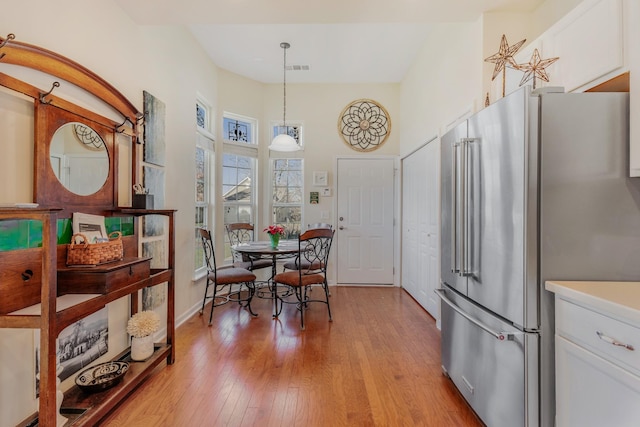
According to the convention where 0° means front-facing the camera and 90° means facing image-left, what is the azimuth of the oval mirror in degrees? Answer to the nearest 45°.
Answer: approximately 315°

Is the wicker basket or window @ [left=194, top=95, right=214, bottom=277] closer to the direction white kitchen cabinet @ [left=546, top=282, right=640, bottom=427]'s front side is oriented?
the wicker basket

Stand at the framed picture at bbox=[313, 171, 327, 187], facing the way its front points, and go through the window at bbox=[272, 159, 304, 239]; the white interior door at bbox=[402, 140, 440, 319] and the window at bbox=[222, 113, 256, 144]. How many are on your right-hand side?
2

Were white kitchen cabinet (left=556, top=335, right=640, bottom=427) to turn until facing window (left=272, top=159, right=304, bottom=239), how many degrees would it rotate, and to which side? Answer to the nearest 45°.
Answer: approximately 90° to its right

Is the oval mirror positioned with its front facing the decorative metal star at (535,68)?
yes

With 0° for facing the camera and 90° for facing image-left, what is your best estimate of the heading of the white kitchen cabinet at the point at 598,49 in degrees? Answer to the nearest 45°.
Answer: approximately 45°

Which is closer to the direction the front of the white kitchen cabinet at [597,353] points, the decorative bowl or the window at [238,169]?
the decorative bowl

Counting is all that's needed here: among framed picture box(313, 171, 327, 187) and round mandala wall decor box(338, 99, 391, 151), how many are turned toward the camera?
2

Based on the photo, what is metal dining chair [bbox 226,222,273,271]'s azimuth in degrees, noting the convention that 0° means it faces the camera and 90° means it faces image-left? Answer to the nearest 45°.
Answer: approximately 315°

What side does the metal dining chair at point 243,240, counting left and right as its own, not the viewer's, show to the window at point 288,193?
left

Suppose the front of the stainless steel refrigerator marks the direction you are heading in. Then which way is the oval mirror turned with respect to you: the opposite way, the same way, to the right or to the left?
the opposite way

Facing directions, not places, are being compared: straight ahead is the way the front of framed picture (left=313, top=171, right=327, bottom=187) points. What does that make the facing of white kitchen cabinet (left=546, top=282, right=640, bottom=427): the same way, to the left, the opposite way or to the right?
to the right

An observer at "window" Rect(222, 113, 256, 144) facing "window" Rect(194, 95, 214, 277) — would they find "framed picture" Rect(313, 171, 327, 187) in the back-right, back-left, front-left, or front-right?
back-left
